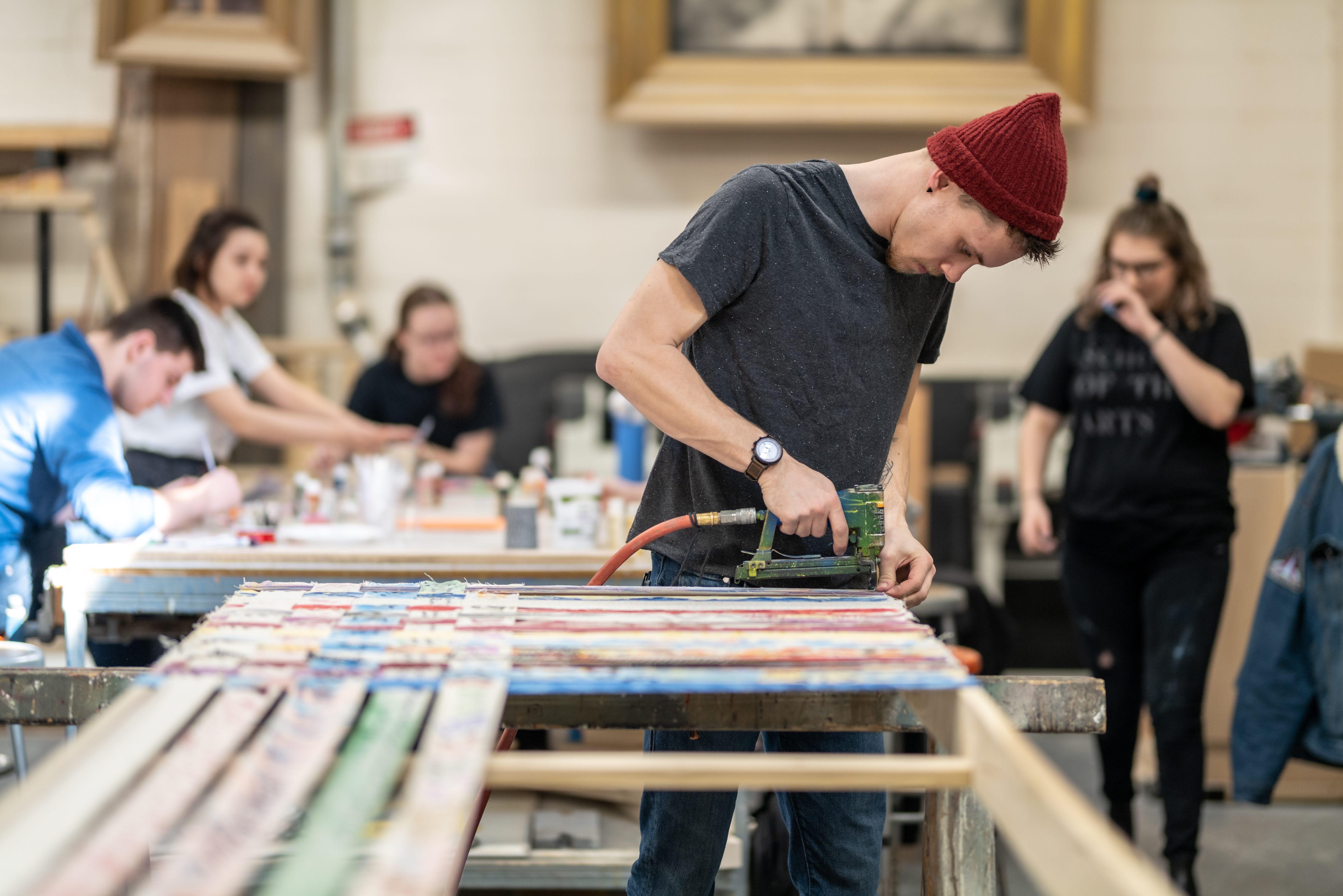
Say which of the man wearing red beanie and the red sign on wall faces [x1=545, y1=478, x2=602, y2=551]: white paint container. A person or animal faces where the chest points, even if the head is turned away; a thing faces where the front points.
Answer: the red sign on wall

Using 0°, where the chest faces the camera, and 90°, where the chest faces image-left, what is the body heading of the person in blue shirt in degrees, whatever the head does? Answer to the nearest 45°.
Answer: approximately 270°

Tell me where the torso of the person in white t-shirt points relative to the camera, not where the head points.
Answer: to the viewer's right

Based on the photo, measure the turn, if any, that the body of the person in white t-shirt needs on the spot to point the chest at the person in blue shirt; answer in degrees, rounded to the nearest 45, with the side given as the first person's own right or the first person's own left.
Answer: approximately 90° to the first person's own right

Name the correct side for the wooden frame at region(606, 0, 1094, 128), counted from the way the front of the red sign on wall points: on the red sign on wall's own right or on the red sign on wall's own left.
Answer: on the red sign on wall's own left

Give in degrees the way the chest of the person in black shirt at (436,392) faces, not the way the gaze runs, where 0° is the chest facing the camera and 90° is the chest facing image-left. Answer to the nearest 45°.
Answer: approximately 0°

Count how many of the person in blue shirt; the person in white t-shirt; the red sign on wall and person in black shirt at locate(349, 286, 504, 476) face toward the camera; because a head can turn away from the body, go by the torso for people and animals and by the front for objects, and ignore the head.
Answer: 2

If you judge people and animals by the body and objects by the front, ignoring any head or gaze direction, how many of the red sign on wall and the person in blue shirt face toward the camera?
1

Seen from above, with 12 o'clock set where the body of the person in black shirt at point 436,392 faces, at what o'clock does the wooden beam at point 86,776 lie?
The wooden beam is roughly at 12 o'clock from the person in black shirt.
